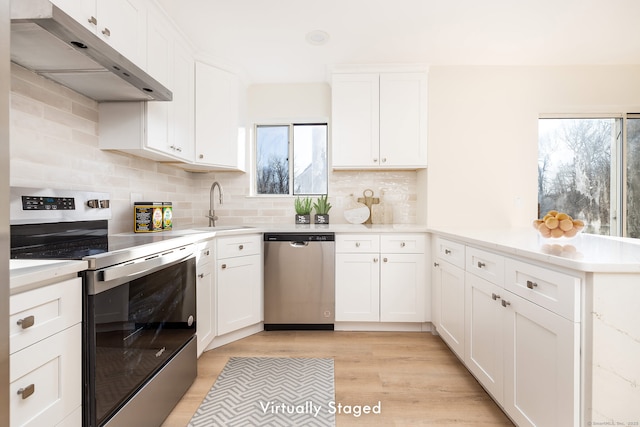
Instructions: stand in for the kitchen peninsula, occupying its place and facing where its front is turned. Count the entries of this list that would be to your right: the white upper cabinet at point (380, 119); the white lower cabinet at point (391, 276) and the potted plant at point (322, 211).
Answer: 3

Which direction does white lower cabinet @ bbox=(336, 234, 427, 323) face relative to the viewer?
toward the camera

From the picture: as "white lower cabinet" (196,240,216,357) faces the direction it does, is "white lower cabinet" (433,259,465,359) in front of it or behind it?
in front

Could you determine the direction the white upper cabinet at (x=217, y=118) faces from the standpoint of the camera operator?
facing the viewer and to the right of the viewer

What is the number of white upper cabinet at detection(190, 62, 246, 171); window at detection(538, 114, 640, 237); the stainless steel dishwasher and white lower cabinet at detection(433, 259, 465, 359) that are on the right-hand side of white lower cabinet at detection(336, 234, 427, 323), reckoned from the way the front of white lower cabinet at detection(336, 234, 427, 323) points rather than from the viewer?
2

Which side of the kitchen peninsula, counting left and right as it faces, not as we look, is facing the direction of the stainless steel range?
front

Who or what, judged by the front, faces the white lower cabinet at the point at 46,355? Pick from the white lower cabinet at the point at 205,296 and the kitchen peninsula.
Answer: the kitchen peninsula

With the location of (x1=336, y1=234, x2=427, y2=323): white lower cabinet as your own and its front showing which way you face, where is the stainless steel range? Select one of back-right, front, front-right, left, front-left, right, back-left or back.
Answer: front-right

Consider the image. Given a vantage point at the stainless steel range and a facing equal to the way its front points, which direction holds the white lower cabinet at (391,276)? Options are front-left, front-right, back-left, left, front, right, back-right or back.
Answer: front-left

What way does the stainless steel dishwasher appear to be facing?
toward the camera

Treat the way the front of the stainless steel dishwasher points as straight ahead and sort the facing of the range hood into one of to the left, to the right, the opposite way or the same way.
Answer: to the left

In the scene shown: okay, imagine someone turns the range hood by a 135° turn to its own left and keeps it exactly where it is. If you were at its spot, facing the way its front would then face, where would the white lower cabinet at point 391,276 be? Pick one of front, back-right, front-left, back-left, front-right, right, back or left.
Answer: right

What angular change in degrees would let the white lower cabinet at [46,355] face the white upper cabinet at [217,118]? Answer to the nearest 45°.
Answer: approximately 90° to its left

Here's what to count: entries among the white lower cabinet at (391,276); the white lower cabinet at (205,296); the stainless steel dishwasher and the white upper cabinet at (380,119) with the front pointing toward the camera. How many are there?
3

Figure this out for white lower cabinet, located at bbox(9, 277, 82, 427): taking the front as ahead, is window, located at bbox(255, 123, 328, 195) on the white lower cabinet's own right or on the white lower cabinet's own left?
on the white lower cabinet's own left

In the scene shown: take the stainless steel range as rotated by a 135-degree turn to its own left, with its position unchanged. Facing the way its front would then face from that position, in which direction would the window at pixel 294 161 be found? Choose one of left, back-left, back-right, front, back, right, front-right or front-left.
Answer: front-right

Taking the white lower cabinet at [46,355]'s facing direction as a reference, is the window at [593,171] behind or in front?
in front

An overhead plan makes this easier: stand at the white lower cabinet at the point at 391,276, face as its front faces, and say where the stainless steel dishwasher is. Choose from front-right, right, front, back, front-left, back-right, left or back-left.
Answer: right
